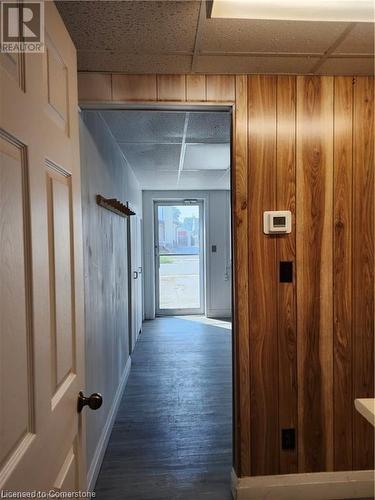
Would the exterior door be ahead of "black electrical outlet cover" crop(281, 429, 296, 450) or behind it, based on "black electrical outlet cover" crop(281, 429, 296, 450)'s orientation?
behind

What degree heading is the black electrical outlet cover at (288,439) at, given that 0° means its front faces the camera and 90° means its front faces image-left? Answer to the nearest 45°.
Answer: approximately 0°

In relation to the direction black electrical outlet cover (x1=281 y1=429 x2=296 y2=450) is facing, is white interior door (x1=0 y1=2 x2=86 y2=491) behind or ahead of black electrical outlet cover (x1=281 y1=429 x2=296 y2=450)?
ahead
